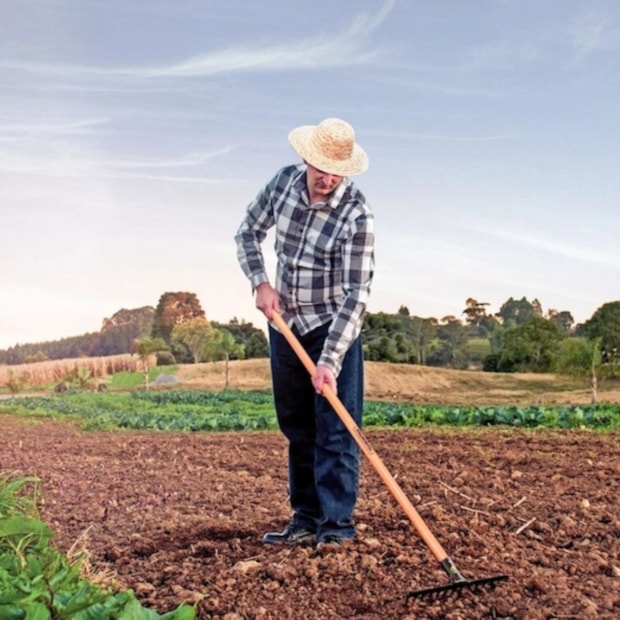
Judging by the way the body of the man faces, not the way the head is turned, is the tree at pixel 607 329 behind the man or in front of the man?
behind

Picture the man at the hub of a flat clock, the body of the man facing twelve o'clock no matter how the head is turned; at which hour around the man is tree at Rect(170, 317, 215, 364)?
The tree is roughly at 4 o'clock from the man.

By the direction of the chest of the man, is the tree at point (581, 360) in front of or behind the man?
behind

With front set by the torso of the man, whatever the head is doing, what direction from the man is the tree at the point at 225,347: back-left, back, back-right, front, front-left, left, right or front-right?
back-right

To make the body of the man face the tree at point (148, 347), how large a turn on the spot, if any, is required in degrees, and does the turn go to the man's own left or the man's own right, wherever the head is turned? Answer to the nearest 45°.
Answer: approximately 135° to the man's own right

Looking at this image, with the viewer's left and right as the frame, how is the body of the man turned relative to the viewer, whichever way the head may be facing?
facing the viewer and to the left of the viewer

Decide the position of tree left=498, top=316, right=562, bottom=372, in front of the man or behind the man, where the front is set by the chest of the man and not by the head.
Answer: behind
